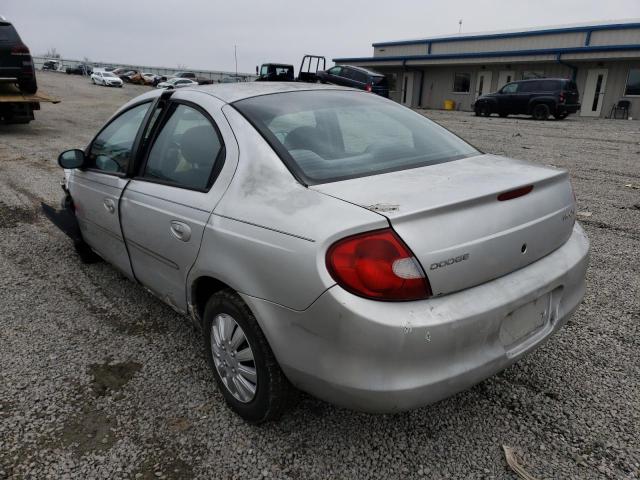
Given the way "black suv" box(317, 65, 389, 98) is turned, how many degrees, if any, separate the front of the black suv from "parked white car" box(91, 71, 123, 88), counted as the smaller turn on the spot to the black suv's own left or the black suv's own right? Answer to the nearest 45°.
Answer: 0° — it already faces it

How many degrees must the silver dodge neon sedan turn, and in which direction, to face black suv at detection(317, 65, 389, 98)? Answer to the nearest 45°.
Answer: approximately 45° to its right

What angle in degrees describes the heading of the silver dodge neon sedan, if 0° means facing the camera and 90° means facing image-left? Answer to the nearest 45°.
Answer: approximately 135°

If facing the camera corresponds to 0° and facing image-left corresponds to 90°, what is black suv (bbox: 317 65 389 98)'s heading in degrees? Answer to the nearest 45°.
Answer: approximately 135°

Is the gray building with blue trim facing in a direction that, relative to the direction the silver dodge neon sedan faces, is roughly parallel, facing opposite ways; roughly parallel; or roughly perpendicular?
roughly perpendicular

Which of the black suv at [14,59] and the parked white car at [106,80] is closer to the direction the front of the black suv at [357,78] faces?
the parked white car

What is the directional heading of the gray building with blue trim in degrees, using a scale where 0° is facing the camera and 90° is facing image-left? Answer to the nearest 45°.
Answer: approximately 45°

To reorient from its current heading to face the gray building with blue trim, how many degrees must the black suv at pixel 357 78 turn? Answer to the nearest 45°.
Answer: approximately 90° to its right

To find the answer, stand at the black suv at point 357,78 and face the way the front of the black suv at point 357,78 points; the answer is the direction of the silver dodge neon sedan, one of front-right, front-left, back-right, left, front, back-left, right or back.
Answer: back-left

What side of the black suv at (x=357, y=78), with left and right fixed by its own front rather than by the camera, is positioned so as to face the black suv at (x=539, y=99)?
back
